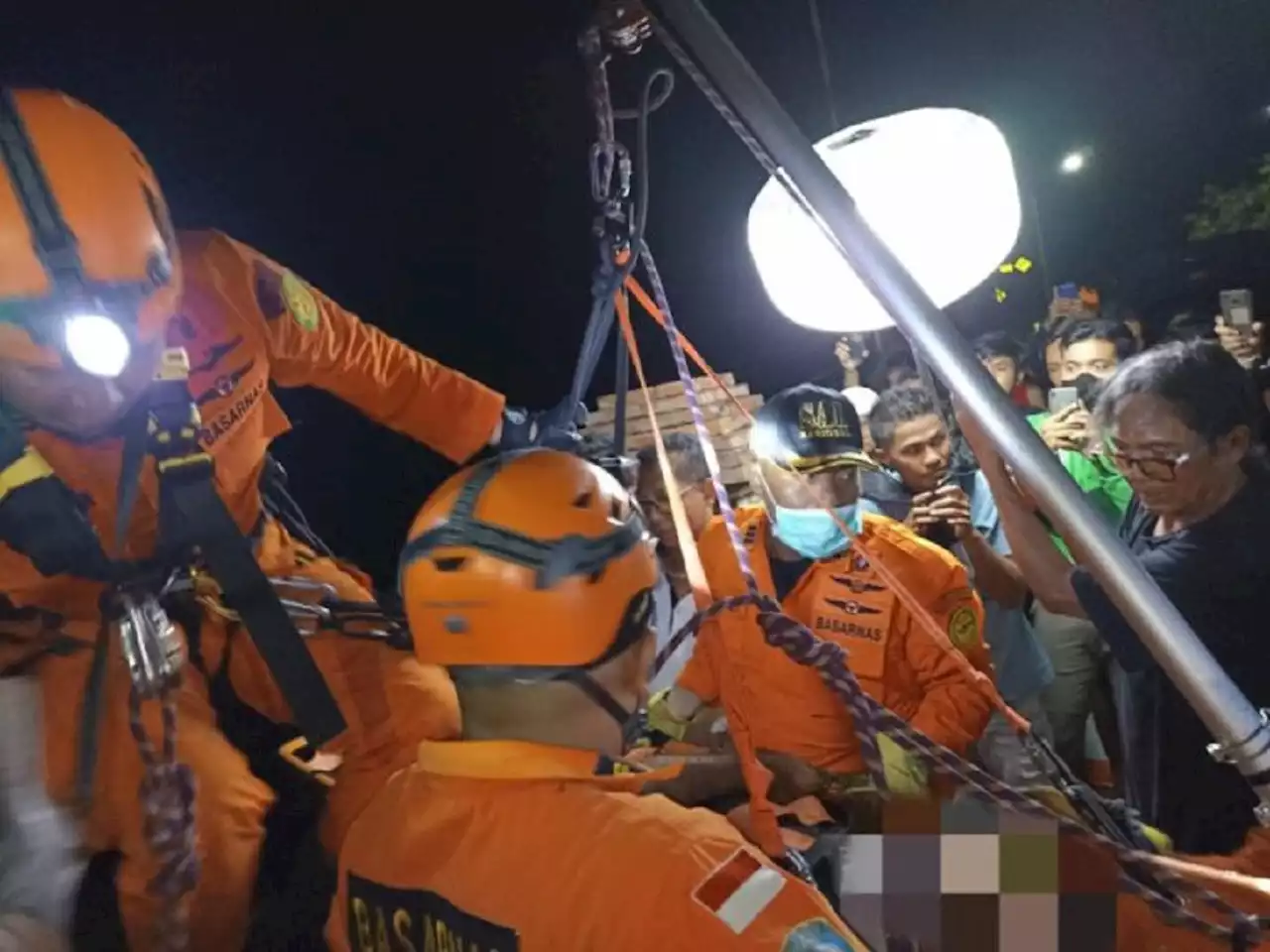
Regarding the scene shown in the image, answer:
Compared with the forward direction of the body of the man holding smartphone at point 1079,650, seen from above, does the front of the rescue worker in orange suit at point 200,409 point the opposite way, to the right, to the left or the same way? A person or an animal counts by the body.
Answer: to the left

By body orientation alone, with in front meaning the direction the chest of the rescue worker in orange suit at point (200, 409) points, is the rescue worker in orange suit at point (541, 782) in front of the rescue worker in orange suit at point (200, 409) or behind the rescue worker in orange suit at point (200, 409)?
in front

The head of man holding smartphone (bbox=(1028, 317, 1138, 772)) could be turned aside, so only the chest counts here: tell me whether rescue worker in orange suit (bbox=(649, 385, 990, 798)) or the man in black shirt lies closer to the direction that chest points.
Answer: the rescue worker in orange suit

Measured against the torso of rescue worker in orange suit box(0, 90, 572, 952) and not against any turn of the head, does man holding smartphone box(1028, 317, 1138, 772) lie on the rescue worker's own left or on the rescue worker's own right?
on the rescue worker's own left

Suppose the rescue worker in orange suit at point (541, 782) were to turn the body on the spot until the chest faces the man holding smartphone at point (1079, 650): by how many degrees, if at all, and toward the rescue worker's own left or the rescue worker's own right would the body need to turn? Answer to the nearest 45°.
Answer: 0° — they already face them

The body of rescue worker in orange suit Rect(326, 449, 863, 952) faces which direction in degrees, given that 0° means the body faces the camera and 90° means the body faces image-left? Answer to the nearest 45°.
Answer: approximately 225°
